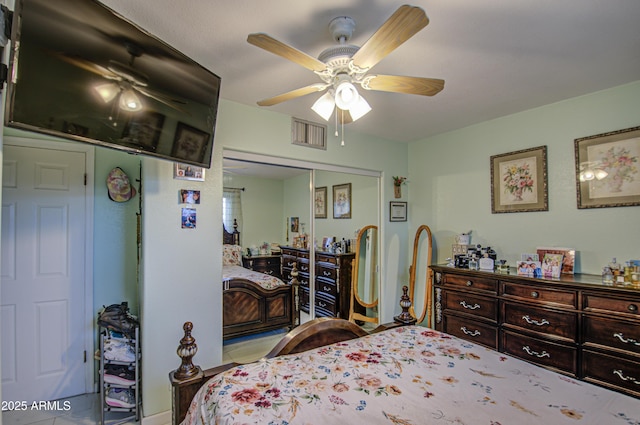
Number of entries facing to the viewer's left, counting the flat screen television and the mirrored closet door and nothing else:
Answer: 0

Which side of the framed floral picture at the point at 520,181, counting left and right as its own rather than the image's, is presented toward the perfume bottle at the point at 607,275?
left

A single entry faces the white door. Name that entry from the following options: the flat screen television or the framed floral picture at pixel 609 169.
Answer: the framed floral picture

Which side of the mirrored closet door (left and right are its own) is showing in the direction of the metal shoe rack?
right

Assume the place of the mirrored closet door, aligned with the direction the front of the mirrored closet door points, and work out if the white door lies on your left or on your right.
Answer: on your right

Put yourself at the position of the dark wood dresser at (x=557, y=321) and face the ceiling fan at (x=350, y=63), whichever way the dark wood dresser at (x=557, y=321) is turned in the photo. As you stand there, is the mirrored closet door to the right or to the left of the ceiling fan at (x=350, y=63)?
right

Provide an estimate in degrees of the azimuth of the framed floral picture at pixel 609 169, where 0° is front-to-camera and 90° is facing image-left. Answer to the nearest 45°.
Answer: approximately 45°

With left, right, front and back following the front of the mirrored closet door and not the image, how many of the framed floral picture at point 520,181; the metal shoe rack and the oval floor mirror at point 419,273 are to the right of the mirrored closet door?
1

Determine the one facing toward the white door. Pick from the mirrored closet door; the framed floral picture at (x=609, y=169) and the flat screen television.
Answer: the framed floral picture

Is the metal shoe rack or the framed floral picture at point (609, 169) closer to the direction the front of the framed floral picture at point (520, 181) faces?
the metal shoe rack
